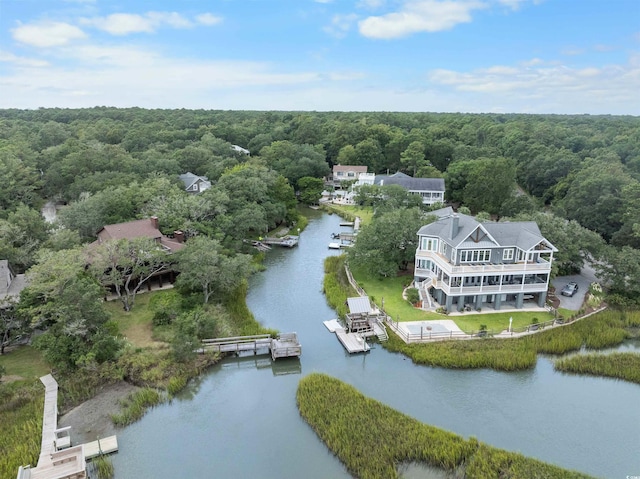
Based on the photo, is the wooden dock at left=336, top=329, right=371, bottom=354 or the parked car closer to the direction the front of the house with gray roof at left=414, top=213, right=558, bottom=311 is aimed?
the wooden dock

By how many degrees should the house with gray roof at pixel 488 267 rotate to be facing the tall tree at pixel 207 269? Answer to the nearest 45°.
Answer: approximately 90° to its right

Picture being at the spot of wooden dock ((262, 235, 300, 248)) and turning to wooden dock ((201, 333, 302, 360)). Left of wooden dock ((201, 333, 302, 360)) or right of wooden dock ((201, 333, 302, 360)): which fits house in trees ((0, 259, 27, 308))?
right

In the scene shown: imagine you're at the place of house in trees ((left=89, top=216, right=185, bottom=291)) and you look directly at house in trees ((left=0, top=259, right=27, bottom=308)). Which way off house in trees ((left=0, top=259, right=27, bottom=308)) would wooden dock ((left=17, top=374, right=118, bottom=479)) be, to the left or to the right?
left

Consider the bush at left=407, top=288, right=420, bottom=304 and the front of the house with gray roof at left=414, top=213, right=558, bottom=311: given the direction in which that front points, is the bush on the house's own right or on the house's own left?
on the house's own right

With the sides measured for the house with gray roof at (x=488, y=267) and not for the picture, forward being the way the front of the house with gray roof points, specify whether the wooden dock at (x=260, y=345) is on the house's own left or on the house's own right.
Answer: on the house's own right

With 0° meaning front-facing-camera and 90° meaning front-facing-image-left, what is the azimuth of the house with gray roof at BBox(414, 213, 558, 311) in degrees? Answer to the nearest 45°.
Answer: approximately 0°

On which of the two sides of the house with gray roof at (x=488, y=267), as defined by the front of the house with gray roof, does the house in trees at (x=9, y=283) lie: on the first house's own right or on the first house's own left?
on the first house's own right

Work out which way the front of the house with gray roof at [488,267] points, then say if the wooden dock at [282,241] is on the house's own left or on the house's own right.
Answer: on the house's own right

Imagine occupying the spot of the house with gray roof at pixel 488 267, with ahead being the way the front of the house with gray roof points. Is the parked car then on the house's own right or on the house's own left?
on the house's own left

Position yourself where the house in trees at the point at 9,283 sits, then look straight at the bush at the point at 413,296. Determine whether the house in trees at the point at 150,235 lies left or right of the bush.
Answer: left

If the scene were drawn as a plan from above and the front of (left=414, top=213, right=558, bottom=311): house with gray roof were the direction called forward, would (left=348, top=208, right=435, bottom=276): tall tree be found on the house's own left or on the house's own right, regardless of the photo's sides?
on the house's own right

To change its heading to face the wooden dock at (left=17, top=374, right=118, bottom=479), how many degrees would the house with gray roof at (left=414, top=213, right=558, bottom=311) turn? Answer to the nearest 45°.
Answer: approximately 45° to its right
